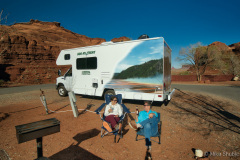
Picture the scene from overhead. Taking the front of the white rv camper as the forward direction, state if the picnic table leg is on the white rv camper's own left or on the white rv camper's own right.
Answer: on the white rv camper's own left

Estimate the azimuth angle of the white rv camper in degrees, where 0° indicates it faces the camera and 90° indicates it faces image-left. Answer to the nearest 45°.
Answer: approximately 135°

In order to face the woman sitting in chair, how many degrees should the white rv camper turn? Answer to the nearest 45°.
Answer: approximately 135° to its left

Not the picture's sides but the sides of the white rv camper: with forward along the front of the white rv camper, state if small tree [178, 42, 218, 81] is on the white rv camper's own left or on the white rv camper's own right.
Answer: on the white rv camper's own right
